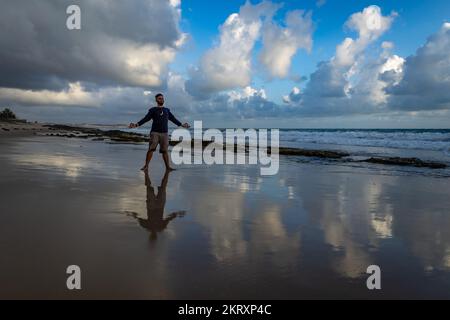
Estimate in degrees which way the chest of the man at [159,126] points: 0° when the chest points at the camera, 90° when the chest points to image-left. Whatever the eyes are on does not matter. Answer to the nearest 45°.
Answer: approximately 0°
